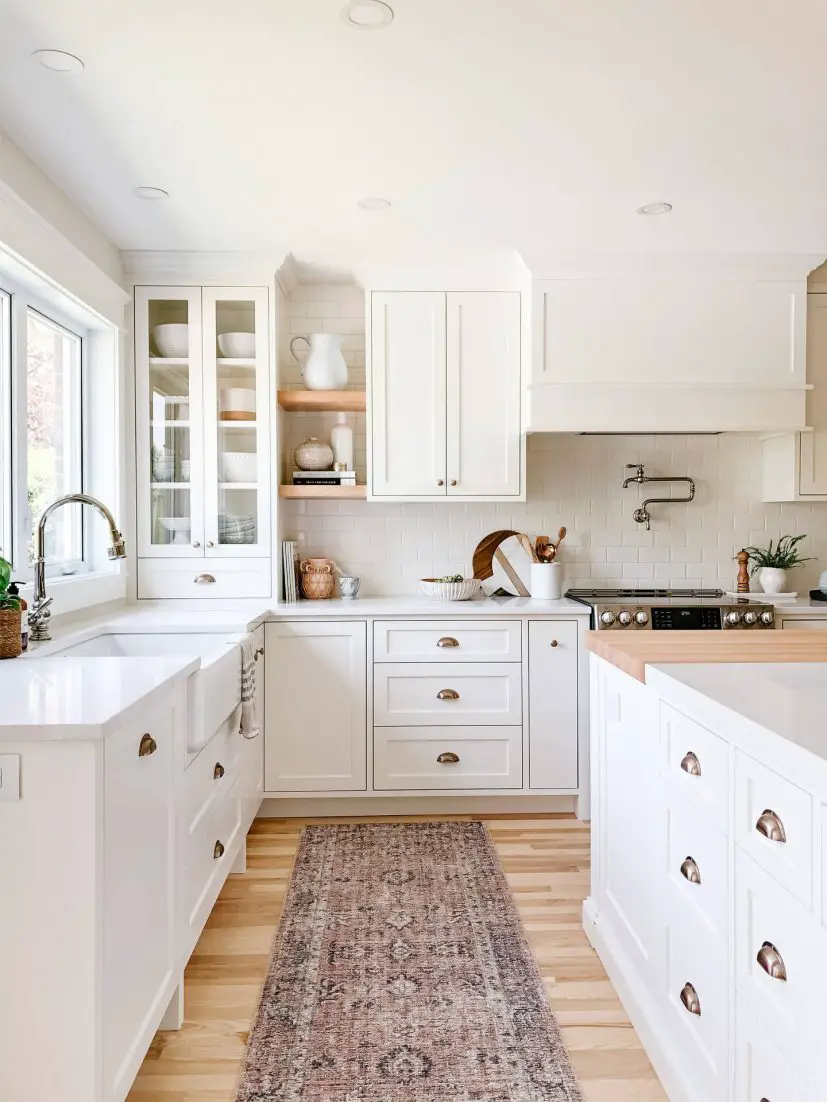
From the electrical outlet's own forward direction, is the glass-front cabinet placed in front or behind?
behind

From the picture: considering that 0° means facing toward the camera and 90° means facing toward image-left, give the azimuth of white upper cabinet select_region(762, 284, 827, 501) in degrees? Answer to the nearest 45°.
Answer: approximately 0°

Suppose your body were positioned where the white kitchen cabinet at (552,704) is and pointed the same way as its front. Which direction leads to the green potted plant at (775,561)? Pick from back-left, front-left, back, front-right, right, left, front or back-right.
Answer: back-left

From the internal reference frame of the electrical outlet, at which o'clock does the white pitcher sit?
The white pitcher is roughly at 7 o'clock from the electrical outlet.

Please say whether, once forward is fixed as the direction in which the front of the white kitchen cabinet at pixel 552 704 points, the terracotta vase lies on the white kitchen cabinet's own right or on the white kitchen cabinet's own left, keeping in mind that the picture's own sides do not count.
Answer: on the white kitchen cabinet's own right

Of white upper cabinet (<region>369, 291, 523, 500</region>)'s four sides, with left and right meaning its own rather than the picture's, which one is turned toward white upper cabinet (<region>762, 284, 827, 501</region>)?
left
